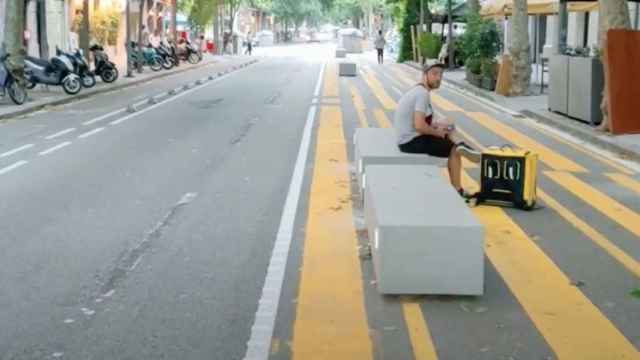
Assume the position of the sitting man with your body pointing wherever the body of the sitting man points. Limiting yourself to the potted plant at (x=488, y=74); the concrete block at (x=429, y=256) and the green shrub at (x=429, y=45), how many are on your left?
2

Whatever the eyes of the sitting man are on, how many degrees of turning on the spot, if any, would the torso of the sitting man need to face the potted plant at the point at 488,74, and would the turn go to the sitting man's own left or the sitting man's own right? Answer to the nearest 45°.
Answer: approximately 90° to the sitting man's own left

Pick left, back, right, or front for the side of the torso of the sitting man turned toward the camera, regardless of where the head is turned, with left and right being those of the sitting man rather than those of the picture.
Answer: right

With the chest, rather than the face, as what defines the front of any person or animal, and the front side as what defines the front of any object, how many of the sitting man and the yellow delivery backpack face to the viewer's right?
1

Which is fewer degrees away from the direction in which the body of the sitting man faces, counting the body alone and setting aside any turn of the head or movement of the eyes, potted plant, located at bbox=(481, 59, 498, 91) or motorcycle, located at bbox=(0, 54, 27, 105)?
the potted plant
